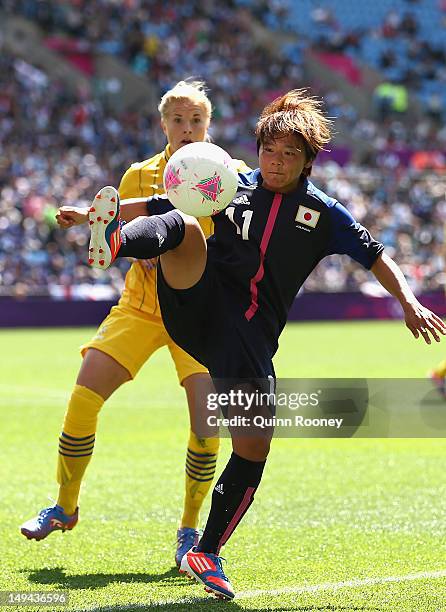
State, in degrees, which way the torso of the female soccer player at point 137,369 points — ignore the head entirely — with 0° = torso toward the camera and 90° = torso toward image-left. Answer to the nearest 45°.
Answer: approximately 0°

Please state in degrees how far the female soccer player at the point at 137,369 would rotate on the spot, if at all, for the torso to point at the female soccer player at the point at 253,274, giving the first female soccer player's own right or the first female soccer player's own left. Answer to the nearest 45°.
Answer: approximately 45° to the first female soccer player's own left

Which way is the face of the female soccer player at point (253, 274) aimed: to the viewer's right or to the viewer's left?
to the viewer's left
